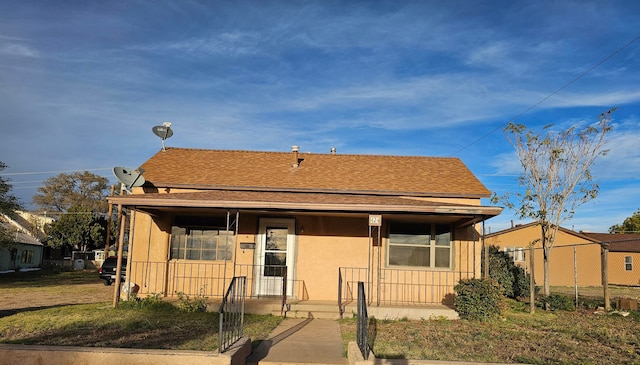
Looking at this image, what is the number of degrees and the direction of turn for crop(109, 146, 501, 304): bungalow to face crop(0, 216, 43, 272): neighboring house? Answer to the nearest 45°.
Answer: approximately 135° to its right

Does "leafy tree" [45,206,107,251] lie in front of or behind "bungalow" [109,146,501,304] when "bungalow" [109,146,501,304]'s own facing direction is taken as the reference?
behind

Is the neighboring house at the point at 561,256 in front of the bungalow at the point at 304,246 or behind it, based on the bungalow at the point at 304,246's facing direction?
behind

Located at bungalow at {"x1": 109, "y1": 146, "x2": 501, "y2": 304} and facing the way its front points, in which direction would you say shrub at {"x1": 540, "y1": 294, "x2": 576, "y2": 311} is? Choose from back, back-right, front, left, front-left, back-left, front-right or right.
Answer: left

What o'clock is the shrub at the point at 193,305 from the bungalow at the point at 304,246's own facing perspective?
The shrub is roughly at 2 o'clock from the bungalow.

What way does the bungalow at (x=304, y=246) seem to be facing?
toward the camera

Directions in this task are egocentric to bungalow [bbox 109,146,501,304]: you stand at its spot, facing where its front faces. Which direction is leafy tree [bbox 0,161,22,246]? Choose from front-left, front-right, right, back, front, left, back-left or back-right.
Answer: back-right

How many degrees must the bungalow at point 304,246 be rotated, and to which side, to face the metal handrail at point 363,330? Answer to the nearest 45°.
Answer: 0° — it already faces it

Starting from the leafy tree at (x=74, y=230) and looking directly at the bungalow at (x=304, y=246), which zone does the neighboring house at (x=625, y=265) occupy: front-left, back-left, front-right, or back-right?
front-left

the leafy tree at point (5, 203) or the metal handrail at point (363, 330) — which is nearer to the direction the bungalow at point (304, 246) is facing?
the metal handrail
